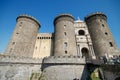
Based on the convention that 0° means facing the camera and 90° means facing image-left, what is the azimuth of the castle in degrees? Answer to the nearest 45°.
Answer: approximately 0°
